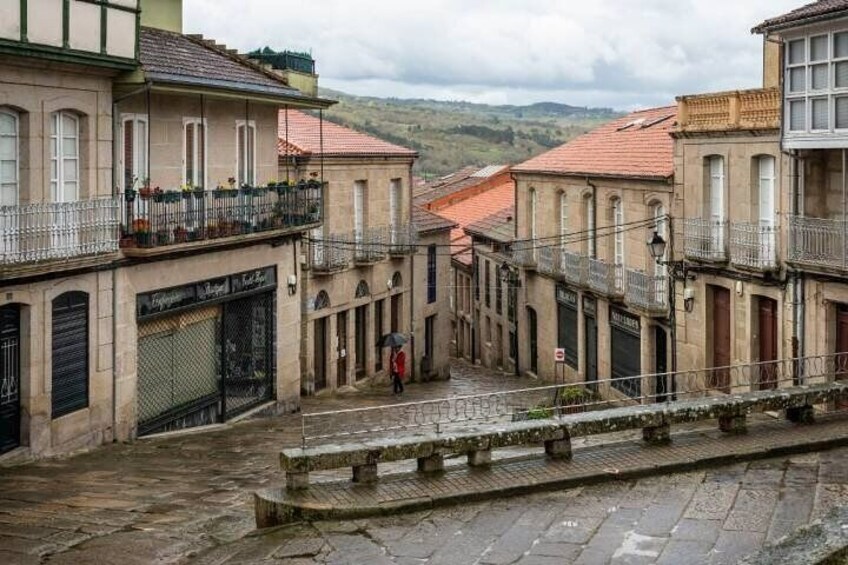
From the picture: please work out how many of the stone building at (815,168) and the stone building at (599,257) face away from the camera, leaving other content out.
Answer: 0

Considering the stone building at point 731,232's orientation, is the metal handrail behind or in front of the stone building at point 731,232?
in front

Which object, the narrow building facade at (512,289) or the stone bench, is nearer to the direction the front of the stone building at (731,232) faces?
the stone bench

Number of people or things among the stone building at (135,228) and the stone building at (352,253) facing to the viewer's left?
0

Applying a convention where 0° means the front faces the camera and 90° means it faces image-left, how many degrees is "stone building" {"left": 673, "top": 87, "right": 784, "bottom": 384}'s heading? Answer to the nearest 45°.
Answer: approximately 45°

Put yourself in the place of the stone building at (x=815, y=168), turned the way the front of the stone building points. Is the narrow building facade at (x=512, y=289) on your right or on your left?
on your right

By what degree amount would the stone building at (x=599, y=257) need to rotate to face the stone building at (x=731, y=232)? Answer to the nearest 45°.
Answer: approximately 45° to its left

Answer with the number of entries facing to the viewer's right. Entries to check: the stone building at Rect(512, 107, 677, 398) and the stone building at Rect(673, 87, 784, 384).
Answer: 0

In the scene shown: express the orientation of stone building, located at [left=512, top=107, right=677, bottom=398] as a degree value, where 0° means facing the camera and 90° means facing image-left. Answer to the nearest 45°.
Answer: approximately 45°
